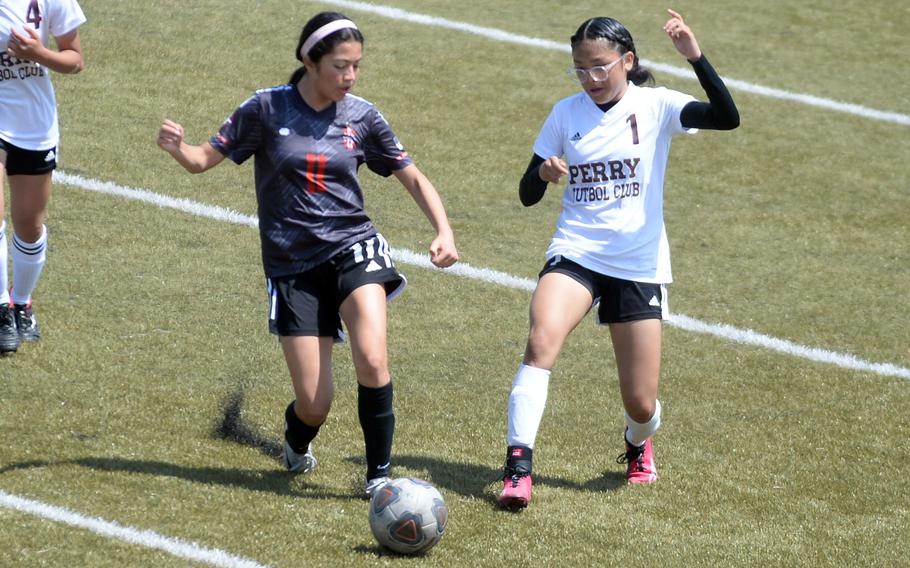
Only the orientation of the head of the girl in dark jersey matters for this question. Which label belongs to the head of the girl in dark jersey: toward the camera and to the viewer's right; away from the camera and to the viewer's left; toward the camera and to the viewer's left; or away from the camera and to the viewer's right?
toward the camera and to the viewer's right

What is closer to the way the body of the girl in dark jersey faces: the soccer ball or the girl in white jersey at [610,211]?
the soccer ball

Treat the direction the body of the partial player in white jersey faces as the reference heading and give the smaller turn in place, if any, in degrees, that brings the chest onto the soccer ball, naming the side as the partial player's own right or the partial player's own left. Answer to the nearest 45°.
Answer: approximately 45° to the partial player's own left

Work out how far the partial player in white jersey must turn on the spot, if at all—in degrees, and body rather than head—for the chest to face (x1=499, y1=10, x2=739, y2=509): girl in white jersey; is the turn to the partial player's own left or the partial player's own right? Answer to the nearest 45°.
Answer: approximately 45° to the partial player's own left

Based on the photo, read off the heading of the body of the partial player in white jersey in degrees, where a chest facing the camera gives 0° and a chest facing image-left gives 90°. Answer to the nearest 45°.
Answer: approximately 0°

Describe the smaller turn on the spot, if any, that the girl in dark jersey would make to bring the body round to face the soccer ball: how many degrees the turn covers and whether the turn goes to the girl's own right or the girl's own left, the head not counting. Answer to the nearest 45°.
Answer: approximately 45° to the girl's own left

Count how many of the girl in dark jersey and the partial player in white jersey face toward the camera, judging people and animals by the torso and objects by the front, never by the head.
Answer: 2

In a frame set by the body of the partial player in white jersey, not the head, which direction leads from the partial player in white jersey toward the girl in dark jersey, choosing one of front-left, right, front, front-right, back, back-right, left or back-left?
front-left

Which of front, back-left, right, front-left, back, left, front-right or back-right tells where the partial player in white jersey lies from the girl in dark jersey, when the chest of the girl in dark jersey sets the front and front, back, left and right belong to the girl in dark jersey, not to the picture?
back-right
